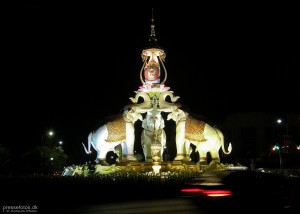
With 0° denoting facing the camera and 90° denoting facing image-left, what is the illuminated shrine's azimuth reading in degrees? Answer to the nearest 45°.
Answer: approximately 0°

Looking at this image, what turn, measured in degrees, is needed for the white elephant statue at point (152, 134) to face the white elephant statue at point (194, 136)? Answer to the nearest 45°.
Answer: approximately 90° to its left

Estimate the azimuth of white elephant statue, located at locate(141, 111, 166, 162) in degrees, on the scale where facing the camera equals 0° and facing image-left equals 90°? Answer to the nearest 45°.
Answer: approximately 0°

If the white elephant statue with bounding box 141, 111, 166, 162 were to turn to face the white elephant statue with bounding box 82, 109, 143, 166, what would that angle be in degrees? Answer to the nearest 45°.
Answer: approximately 90° to its right

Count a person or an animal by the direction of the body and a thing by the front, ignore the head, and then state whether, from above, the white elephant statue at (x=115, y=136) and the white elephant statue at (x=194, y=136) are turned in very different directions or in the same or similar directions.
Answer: very different directions
